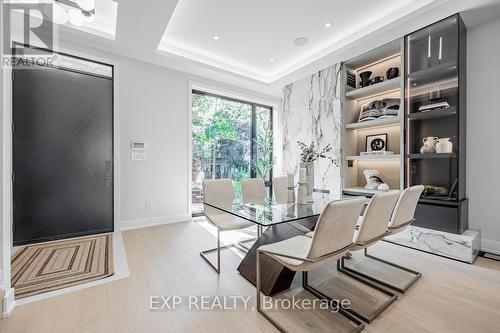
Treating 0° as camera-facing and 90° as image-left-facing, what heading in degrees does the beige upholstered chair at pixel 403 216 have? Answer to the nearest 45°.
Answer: approximately 135°

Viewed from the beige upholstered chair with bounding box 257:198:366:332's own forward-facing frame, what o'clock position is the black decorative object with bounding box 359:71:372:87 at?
The black decorative object is roughly at 2 o'clock from the beige upholstered chair.

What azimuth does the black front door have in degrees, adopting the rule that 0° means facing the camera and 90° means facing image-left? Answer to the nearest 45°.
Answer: approximately 315°

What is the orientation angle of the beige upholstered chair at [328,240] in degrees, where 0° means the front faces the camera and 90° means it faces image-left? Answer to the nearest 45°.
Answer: approximately 135°

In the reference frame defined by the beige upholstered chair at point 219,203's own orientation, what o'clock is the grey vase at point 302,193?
The grey vase is roughly at 11 o'clock from the beige upholstered chair.

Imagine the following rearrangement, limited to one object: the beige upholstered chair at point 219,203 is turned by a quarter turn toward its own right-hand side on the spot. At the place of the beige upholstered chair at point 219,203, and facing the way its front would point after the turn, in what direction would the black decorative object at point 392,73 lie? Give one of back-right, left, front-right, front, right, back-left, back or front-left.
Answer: back-left

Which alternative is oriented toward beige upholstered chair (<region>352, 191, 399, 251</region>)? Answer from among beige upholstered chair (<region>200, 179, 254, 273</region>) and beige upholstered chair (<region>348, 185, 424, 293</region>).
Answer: beige upholstered chair (<region>200, 179, 254, 273</region>)

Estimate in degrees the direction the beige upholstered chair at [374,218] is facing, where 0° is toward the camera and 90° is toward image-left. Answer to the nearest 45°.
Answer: approximately 135°

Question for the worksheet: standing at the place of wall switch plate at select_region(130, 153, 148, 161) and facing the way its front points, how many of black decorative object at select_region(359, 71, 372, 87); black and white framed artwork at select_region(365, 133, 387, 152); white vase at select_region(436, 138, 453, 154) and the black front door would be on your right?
1

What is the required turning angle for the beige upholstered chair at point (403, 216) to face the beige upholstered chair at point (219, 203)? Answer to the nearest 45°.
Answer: approximately 45° to its left

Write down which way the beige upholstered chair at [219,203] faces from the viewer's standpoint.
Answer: facing the viewer and to the right of the viewer

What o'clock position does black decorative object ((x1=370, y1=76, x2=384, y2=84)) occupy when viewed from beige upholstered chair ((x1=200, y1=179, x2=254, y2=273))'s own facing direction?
The black decorative object is roughly at 10 o'clock from the beige upholstered chair.

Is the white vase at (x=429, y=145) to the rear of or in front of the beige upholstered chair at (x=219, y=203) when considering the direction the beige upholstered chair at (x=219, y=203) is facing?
in front

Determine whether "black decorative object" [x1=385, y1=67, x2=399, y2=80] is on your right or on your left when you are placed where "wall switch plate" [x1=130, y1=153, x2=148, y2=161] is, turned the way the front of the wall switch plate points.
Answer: on your left
